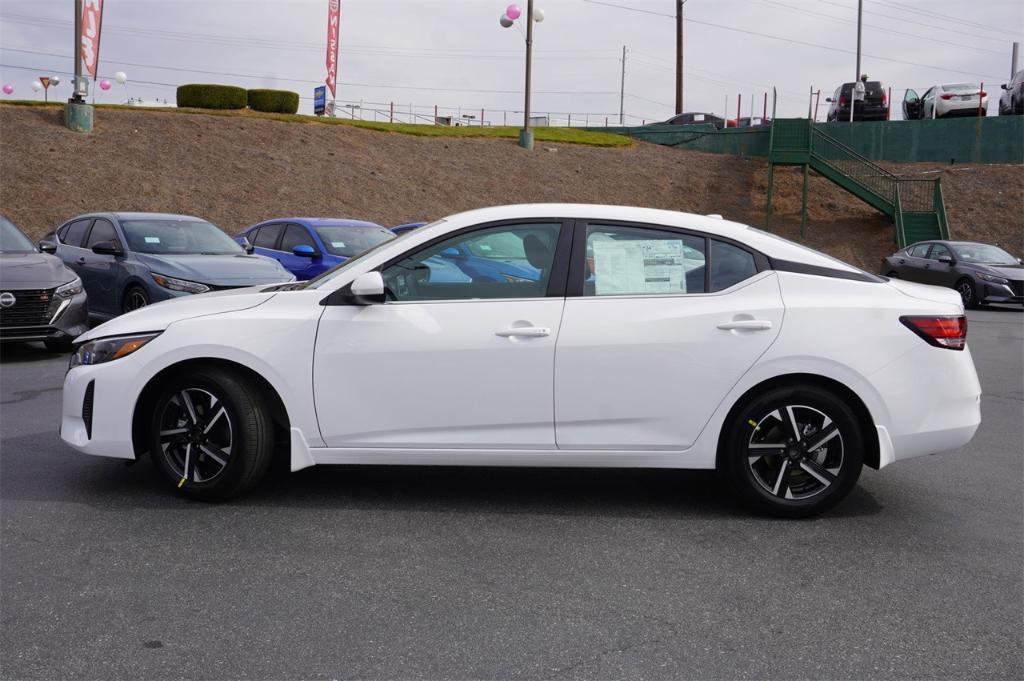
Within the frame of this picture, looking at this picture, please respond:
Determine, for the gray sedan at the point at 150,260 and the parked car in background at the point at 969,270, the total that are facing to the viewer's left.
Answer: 0

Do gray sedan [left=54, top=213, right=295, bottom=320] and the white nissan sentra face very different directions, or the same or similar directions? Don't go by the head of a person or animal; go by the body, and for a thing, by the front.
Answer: very different directions

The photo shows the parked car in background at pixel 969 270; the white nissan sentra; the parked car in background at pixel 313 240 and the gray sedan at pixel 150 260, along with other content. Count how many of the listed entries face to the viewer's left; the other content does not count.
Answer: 1

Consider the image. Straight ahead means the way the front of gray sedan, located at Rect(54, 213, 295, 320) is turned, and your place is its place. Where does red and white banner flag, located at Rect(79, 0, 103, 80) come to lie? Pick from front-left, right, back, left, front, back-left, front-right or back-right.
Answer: back-left

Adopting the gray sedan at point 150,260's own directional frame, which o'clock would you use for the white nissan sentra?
The white nissan sentra is roughly at 1 o'clock from the gray sedan.

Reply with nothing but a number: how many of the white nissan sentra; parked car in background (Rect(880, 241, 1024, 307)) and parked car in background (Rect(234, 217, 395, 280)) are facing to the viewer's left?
1

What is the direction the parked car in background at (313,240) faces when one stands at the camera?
facing the viewer and to the right of the viewer

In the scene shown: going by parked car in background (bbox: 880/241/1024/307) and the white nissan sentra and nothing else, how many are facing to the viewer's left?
1

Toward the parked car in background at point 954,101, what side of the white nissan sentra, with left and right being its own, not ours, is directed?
right

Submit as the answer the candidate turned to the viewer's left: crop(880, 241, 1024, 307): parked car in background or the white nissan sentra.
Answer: the white nissan sentra

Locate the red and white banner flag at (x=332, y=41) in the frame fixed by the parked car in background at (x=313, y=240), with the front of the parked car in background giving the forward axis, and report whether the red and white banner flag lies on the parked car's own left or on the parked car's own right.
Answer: on the parked car's own left

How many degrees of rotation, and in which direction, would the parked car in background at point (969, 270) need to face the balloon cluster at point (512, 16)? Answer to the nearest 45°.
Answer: approximately 180°

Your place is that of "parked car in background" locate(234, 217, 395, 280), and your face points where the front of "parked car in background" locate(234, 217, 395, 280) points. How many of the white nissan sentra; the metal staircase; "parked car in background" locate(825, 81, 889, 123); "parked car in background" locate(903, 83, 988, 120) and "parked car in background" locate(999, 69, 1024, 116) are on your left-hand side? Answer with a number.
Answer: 4

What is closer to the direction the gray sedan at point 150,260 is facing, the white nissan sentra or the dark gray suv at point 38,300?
the white nissan sentra

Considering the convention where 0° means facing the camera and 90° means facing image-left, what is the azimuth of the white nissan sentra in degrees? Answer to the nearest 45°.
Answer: approximately 90°
